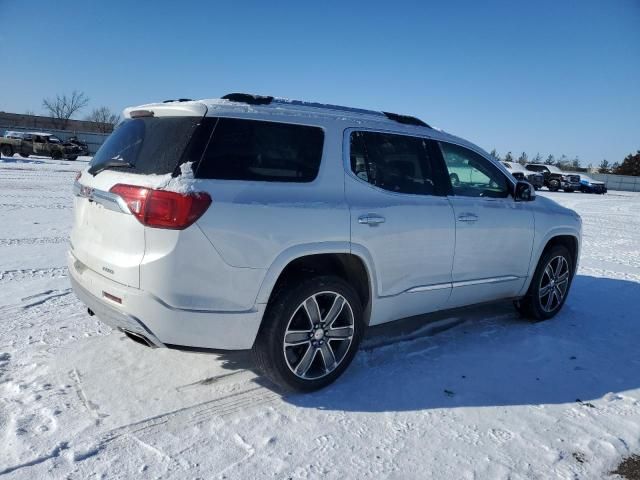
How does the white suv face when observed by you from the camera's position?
facing away from the viewer and to the right of the viewer

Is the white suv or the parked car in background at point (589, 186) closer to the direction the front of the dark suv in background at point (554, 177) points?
the white suv

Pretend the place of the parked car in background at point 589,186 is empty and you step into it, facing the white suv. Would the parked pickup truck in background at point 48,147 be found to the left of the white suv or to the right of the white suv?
right

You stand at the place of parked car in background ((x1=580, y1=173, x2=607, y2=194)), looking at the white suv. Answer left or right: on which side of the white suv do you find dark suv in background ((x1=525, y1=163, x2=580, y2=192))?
right

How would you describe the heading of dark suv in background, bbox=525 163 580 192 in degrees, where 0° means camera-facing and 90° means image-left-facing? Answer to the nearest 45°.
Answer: approximately 315°

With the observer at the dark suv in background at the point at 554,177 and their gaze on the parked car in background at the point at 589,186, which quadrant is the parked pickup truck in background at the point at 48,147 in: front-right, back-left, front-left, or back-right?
back-left
